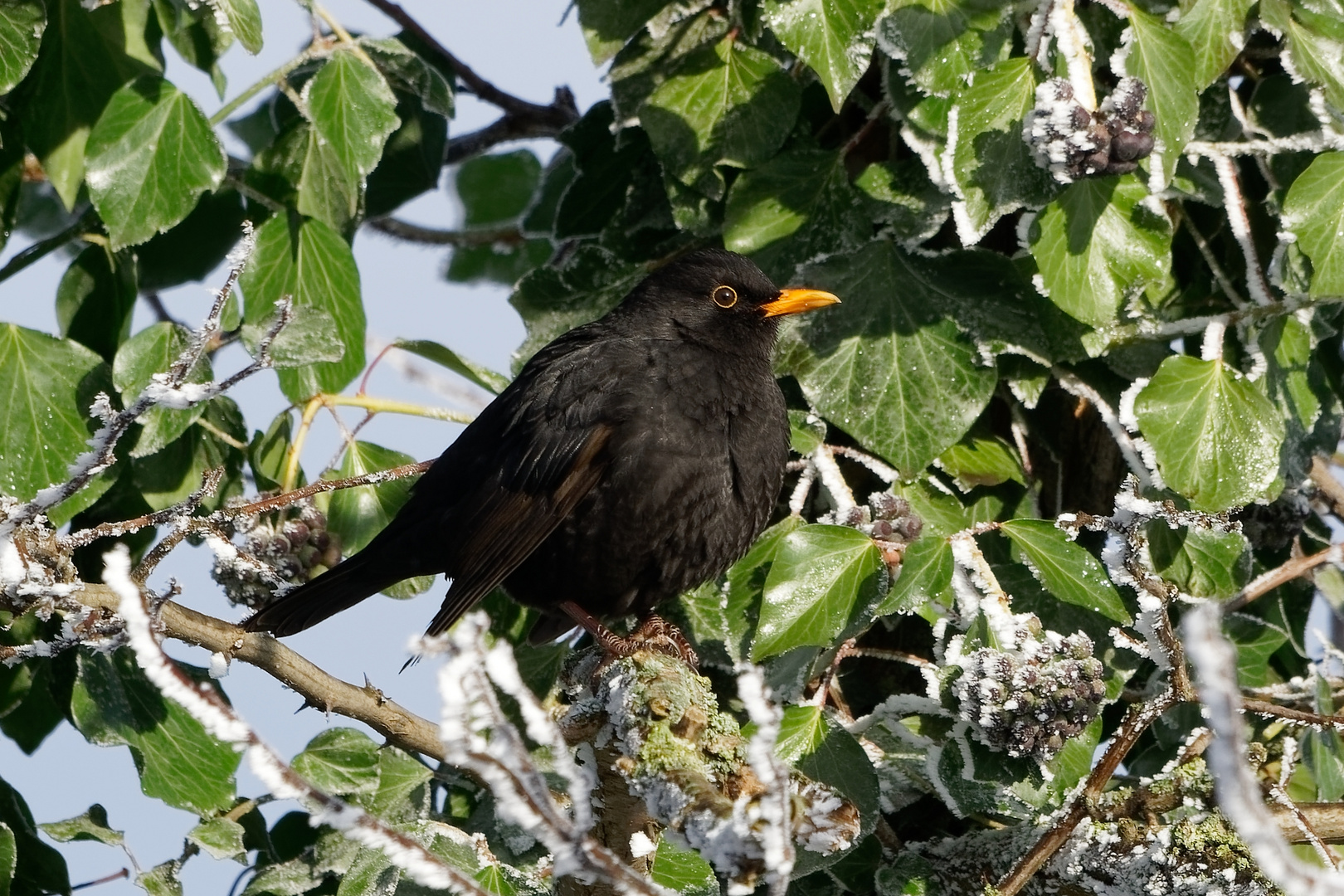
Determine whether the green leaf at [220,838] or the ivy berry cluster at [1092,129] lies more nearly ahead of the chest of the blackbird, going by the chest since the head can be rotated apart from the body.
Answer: the ivy berry cluster

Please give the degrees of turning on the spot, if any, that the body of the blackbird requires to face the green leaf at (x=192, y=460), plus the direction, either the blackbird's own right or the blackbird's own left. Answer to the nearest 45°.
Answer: approximately 180°

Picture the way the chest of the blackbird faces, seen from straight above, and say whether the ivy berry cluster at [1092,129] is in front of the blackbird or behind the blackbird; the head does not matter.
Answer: in front

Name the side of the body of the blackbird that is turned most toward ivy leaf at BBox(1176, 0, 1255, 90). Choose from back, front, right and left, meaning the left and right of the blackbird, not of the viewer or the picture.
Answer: front

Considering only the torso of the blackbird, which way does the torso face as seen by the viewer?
to the viewer's right

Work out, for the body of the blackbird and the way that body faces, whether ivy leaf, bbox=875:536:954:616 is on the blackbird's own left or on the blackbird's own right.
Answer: on the blackbird's own left

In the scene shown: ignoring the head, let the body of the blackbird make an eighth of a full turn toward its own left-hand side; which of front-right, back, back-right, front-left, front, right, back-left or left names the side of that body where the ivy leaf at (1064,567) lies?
right

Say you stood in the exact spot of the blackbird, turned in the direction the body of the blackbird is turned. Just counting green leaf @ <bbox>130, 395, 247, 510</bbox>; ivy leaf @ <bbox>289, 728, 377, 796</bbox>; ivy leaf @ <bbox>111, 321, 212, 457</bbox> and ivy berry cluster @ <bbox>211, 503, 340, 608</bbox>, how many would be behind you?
4

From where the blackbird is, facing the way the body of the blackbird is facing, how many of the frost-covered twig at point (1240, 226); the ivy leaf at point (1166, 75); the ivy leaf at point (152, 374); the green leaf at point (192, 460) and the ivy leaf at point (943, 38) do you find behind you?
2

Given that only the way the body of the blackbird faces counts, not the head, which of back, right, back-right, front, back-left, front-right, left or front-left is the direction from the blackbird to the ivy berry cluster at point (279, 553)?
back
